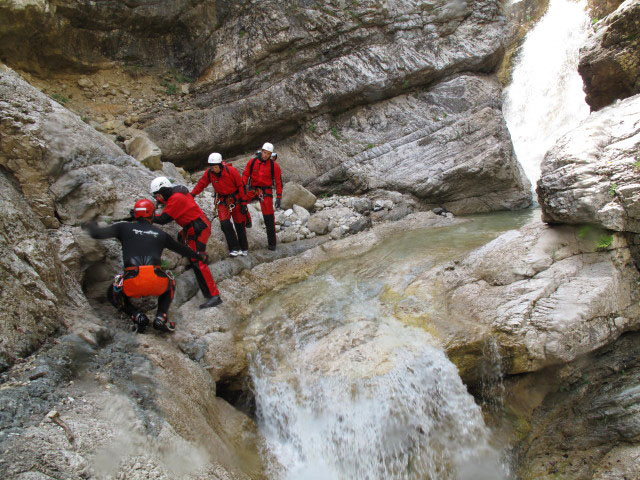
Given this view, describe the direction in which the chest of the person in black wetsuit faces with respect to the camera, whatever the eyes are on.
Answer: away from the camera

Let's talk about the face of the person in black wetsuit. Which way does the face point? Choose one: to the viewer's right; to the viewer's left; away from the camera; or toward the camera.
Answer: away from the camera

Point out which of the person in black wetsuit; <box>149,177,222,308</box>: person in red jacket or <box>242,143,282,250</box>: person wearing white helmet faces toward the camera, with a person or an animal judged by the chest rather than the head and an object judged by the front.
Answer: the person wearing white helmet

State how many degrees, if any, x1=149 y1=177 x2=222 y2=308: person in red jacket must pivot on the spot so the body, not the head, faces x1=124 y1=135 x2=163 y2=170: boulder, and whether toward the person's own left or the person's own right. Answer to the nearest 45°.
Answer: approximately 90° to the person's own right

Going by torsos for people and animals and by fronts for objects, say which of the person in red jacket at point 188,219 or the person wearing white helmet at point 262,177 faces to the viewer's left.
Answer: the person in red jacket

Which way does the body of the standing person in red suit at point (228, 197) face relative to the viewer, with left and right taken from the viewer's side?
facing the viewer

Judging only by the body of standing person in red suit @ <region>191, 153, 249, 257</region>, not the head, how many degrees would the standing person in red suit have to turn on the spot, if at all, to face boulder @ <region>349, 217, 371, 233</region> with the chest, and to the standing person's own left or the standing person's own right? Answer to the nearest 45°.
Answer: approximately 135° to the standing person's own left

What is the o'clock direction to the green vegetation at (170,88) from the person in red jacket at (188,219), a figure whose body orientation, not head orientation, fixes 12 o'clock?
The green vegetation is roughly at 3 o'clock from the person in red jacket.

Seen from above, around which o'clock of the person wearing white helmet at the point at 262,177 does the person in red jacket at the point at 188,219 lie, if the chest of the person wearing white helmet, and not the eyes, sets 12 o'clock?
The person in red jacket is roughly at 1 o'clock from the person wearing white helmet.

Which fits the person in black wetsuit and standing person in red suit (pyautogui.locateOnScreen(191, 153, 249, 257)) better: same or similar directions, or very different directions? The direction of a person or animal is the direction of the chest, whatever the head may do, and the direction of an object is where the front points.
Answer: very different directions

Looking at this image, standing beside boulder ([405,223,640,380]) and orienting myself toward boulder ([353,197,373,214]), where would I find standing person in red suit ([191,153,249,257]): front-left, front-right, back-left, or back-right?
front-left

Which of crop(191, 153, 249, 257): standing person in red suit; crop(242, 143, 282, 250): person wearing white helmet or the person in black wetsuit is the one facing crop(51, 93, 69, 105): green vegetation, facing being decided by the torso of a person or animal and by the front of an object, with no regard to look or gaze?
the person in black wetsuit

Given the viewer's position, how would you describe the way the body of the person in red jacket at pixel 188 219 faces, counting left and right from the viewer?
facing to the left of the viewer

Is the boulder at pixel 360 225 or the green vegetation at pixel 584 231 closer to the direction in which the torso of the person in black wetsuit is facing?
the boulder

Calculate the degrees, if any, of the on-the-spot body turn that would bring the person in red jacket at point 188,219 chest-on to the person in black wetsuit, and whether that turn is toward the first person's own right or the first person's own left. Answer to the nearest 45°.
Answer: approximately 45° to the first person's own left

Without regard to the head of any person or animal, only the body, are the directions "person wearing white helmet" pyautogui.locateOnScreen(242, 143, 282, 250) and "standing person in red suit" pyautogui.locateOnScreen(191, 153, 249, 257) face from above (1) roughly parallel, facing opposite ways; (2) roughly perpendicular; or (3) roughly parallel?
roughly parallel

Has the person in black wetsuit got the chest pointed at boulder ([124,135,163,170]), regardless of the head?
yes

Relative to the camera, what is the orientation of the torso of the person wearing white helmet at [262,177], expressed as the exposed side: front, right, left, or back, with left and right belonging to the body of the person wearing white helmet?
front

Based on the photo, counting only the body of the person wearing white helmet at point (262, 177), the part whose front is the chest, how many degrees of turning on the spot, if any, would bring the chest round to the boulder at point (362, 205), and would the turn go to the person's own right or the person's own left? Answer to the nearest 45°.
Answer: approximately 135° to the person's own left

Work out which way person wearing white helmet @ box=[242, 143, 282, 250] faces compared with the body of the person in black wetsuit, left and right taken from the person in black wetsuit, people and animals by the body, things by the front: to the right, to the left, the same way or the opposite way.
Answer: the opposite way
